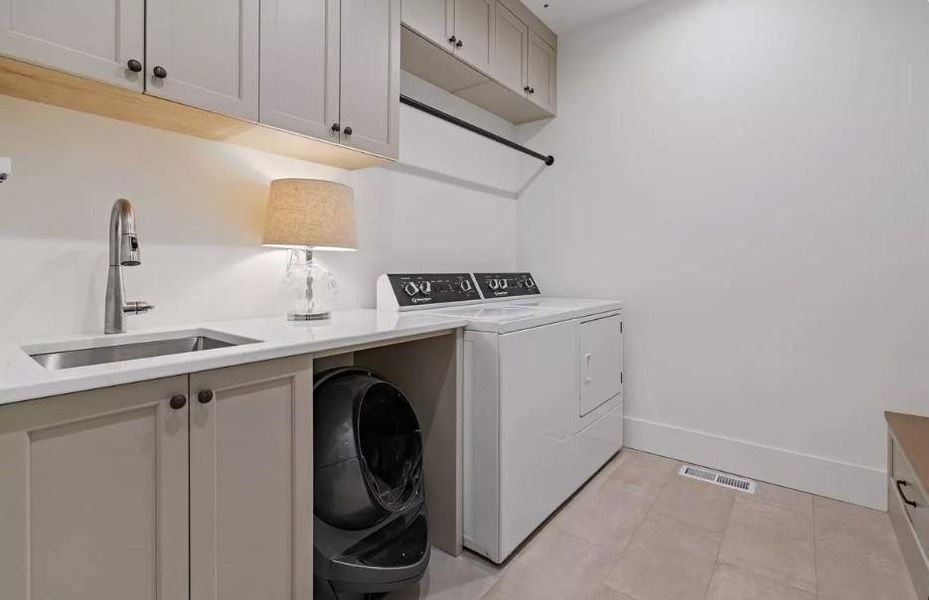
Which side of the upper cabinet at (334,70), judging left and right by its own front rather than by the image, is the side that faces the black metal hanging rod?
left

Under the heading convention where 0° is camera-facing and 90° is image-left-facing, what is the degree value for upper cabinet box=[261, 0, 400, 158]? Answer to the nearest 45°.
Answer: approximately 315°

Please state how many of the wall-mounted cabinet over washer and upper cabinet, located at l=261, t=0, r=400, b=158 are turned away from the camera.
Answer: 0

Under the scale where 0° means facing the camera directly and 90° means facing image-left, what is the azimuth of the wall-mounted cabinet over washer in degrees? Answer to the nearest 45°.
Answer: approximately 315°

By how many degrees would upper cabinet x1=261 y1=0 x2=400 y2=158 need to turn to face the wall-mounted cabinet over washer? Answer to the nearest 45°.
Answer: approximately 90° to its left

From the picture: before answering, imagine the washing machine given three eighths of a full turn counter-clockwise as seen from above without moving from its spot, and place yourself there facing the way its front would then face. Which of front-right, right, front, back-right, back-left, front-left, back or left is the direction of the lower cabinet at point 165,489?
back-left
